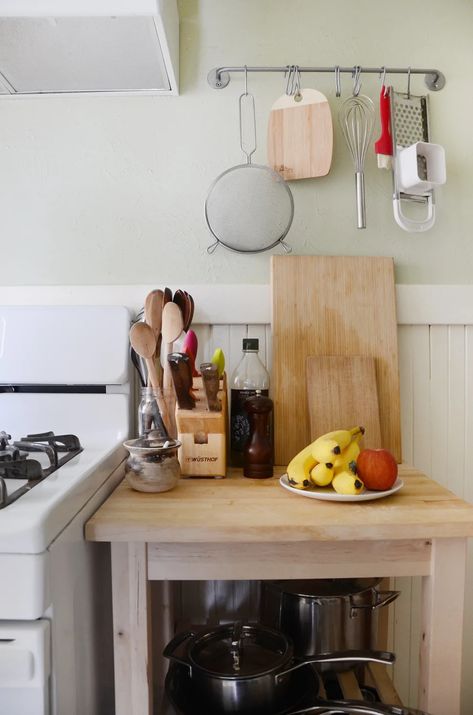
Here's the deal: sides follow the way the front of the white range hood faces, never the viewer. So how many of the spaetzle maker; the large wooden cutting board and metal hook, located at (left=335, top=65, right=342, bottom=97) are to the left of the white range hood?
3
